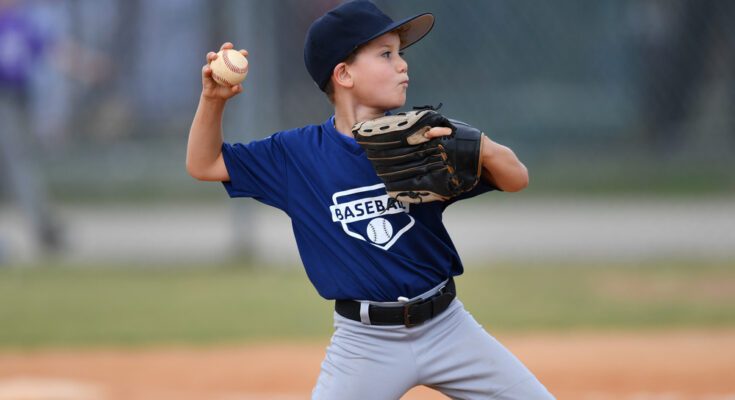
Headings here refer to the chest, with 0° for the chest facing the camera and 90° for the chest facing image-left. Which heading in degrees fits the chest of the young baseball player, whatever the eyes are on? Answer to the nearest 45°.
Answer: approximately 315°

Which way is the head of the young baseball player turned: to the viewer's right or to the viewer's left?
to the viewer's right
